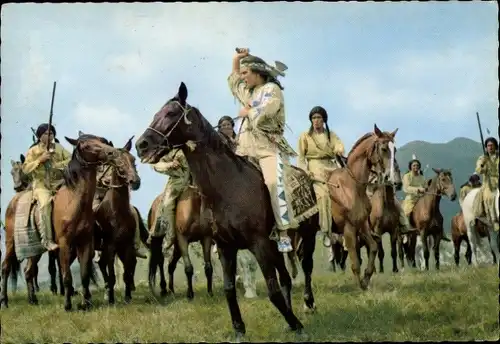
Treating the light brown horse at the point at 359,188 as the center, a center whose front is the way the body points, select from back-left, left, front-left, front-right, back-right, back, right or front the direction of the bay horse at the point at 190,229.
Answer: back-right

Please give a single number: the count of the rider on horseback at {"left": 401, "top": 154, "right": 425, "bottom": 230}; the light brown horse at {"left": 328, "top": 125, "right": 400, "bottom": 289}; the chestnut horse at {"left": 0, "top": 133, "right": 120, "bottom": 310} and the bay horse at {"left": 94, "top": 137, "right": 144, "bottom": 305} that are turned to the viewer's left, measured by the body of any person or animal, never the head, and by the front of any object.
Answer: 0

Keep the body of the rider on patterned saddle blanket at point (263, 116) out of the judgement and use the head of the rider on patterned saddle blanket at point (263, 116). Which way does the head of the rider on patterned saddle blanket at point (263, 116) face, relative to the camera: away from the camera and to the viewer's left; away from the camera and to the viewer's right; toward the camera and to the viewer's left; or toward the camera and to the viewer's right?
toward the camera and to the viewer's left

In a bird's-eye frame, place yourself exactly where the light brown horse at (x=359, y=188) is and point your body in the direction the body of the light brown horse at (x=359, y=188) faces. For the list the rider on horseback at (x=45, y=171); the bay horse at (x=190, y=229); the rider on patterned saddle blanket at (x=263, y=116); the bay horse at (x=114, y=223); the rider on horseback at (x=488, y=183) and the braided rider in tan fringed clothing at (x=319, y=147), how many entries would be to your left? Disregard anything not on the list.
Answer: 1

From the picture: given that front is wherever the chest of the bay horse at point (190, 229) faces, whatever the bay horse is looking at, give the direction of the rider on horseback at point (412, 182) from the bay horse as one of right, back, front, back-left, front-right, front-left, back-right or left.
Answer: left

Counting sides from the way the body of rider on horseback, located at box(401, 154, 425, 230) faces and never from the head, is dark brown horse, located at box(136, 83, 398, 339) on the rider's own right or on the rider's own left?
on the rider's own right

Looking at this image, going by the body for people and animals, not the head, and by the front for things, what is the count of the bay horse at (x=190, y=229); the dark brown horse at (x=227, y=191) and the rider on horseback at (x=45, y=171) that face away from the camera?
0

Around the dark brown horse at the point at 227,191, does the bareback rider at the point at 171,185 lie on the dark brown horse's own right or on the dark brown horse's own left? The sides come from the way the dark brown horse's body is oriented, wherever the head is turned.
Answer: on the dark brown horse's own right

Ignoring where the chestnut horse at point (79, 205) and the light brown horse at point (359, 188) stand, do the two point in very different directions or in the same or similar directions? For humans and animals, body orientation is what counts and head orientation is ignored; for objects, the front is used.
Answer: same or similar directions

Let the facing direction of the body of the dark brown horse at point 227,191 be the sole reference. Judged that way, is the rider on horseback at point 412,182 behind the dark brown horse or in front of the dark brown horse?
behind

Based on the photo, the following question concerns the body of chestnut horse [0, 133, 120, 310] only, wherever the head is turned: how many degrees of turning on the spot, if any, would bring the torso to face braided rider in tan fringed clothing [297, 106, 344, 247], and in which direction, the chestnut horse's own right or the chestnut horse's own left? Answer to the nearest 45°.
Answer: approximately 45° to the chestnut horse's own left

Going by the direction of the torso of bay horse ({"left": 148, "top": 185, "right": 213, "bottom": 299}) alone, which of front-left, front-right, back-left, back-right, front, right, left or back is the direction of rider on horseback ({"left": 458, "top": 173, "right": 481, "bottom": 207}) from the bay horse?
left

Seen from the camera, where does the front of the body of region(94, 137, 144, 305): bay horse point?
toward the camera

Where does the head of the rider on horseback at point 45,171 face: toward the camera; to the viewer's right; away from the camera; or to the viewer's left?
toward the camera

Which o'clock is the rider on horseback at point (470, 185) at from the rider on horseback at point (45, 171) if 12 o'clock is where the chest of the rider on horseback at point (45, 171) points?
the rider on horseback at point (470, 185) is roughly at 10 o'clock from the rider on horseback at point (45, 171).

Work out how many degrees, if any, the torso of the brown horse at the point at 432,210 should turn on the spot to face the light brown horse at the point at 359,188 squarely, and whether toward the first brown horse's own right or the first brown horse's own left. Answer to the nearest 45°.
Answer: approximately 45° to the first brown horse's own right

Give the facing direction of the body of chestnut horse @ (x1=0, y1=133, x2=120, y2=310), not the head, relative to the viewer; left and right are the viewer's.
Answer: facing the viewer and to the right of the viewer

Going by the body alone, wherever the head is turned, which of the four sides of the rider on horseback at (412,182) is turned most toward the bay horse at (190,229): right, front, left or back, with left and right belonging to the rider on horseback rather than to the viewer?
right
